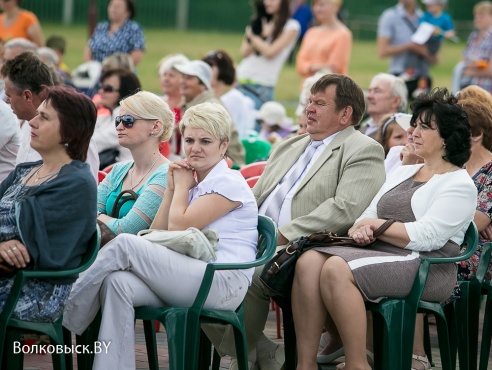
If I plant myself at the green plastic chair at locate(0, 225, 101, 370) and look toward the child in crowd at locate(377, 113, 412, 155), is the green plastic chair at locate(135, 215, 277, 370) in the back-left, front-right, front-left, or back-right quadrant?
front-right

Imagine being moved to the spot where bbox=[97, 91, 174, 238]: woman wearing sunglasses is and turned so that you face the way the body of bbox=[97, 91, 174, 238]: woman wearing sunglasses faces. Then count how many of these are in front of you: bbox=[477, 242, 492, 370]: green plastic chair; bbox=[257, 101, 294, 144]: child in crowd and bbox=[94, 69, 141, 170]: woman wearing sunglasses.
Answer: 0

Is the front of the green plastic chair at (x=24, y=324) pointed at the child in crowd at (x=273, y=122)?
no

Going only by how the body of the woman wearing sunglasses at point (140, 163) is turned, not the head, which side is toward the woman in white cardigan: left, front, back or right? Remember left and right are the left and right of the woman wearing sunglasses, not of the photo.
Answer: left

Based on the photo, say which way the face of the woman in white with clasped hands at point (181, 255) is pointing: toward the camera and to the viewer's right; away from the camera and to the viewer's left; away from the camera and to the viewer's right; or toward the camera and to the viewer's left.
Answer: toward the camera and to the viewer's left

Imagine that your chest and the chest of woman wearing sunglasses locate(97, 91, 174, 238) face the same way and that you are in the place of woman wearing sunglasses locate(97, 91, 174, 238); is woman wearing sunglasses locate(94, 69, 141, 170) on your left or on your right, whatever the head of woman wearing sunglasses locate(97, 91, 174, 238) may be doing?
on your right

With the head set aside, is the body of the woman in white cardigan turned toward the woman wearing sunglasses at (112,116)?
no

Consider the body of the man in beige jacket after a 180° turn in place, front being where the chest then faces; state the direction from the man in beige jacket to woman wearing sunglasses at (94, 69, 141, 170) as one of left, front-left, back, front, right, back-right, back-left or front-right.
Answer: left

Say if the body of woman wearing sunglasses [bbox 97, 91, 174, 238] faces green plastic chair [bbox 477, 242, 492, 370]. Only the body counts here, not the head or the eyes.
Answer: no

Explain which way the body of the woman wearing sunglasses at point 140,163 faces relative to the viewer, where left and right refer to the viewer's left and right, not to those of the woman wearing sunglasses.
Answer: facing the viewer and to the left of the viewer

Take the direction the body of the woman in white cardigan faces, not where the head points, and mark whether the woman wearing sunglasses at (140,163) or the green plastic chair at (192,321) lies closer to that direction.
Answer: the green plastic chair
